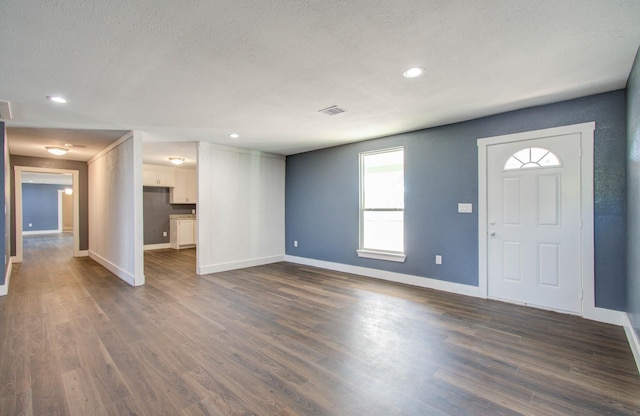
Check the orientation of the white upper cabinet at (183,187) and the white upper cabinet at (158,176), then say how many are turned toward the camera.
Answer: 2

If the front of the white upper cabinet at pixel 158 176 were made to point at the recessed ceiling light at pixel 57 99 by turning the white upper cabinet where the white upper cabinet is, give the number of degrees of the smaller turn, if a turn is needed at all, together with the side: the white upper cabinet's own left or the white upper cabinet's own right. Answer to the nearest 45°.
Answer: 0° — it already faces it

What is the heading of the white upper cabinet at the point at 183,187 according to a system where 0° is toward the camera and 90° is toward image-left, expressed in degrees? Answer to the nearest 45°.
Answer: approximately 0°

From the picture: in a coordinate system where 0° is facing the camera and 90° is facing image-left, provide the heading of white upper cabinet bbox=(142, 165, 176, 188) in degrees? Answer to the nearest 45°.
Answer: approximately 0°

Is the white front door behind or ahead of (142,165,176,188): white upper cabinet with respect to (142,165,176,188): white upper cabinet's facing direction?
ahead

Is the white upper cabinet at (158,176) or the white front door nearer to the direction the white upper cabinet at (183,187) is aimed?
the white front door

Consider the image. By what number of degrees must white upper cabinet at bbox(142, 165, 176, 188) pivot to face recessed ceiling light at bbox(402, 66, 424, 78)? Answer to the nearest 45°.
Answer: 0° — it already faces it

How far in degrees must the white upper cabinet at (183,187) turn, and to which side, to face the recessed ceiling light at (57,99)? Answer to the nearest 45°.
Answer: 0° — it already faces it

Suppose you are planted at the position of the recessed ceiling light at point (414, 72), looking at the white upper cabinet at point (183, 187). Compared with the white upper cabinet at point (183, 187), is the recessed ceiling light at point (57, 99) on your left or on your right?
left
